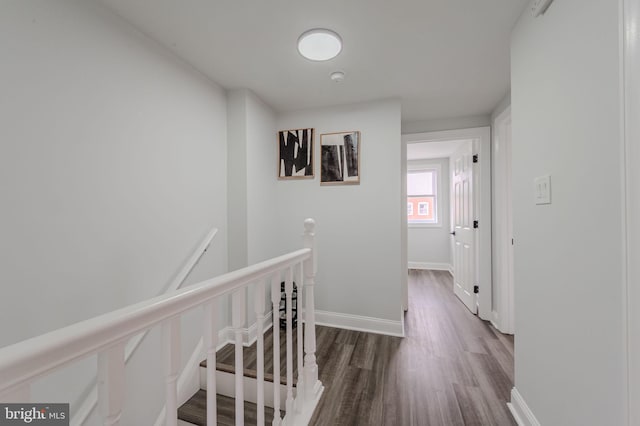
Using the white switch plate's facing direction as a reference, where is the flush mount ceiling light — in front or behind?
in front

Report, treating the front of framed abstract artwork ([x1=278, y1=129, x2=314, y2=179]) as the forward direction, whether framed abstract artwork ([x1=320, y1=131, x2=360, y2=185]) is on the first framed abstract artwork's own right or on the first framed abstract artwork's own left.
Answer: on the first framed abstract artwork's own left

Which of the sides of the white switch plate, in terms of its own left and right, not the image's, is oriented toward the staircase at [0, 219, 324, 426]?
front

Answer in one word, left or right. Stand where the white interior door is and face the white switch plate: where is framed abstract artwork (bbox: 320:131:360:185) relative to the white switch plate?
right

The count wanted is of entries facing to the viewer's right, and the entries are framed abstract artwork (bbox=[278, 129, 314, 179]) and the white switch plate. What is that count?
0

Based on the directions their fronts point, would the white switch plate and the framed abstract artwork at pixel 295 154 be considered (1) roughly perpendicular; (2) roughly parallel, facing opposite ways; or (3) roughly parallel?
roughly perpendicular

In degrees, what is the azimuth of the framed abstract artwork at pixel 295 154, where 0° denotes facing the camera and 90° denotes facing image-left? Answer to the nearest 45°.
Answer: approximately 0°

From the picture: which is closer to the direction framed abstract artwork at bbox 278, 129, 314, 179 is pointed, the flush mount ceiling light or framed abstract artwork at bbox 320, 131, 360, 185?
the flush mount ceiling light

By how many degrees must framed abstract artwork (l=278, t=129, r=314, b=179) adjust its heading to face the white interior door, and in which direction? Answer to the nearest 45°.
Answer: approximately 90° to its left

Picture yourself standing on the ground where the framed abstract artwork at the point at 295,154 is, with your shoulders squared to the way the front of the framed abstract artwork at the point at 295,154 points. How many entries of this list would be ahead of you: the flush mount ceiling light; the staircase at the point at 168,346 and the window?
2

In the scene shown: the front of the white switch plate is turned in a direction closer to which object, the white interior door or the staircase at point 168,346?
the staircase

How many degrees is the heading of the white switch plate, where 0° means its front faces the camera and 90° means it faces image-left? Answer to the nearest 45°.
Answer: approximately 45°

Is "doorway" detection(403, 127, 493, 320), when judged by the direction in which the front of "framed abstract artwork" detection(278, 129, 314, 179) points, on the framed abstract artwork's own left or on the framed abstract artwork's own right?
on the framed abstract artwork's own left
